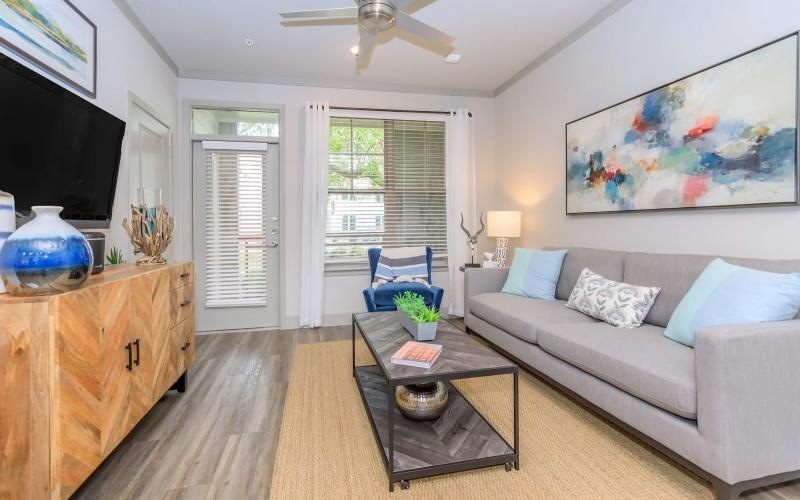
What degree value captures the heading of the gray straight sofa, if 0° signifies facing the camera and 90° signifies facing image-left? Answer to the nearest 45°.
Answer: approximately 45°

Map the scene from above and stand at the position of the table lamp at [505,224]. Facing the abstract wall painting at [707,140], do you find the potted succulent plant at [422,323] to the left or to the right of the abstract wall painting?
right

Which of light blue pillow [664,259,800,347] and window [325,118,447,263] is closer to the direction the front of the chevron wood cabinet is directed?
the light blue pillow

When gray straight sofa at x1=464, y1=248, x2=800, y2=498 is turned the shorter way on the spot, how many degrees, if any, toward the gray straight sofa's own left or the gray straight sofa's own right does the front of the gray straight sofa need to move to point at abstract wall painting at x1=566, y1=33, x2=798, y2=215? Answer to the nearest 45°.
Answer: approximately 135° to the gray straight sofa's own right

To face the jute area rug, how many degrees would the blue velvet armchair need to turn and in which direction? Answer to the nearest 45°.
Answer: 0° — it already faces it

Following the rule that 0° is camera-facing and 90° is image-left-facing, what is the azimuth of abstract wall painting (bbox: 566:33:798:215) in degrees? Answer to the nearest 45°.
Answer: approximately 45°
